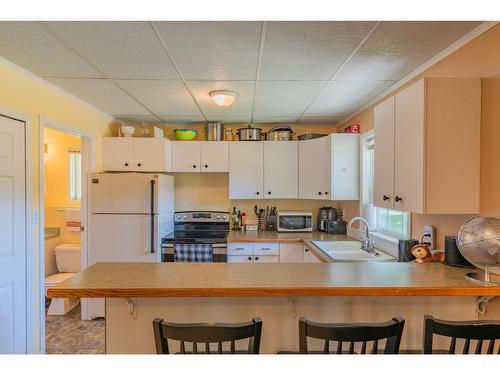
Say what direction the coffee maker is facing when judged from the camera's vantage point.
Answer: facing the viewer and to the left of the viewer

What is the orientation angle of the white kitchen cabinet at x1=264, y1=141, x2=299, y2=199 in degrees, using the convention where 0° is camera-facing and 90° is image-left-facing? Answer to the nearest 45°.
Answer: approximately 0°

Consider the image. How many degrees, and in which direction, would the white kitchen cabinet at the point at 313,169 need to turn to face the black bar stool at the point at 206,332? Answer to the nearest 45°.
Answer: approximately 45° to its left

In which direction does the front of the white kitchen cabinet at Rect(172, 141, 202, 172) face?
toward the camera

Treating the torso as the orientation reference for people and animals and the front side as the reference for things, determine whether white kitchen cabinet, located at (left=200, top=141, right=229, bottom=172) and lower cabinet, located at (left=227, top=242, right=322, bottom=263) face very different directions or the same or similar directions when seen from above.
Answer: same or similar directions

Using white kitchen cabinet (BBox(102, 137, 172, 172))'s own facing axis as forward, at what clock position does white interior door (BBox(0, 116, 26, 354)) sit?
The white interior door is roughly at 1 o'clock from the white kitchen cabinet.

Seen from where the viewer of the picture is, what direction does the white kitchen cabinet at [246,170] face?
facing the viewer

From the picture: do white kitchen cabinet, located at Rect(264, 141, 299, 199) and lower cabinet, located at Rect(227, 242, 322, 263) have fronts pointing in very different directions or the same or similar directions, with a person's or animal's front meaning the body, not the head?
same or similar directions

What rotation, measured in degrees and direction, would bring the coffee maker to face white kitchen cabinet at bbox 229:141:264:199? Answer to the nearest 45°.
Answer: approximately 45° to its right
